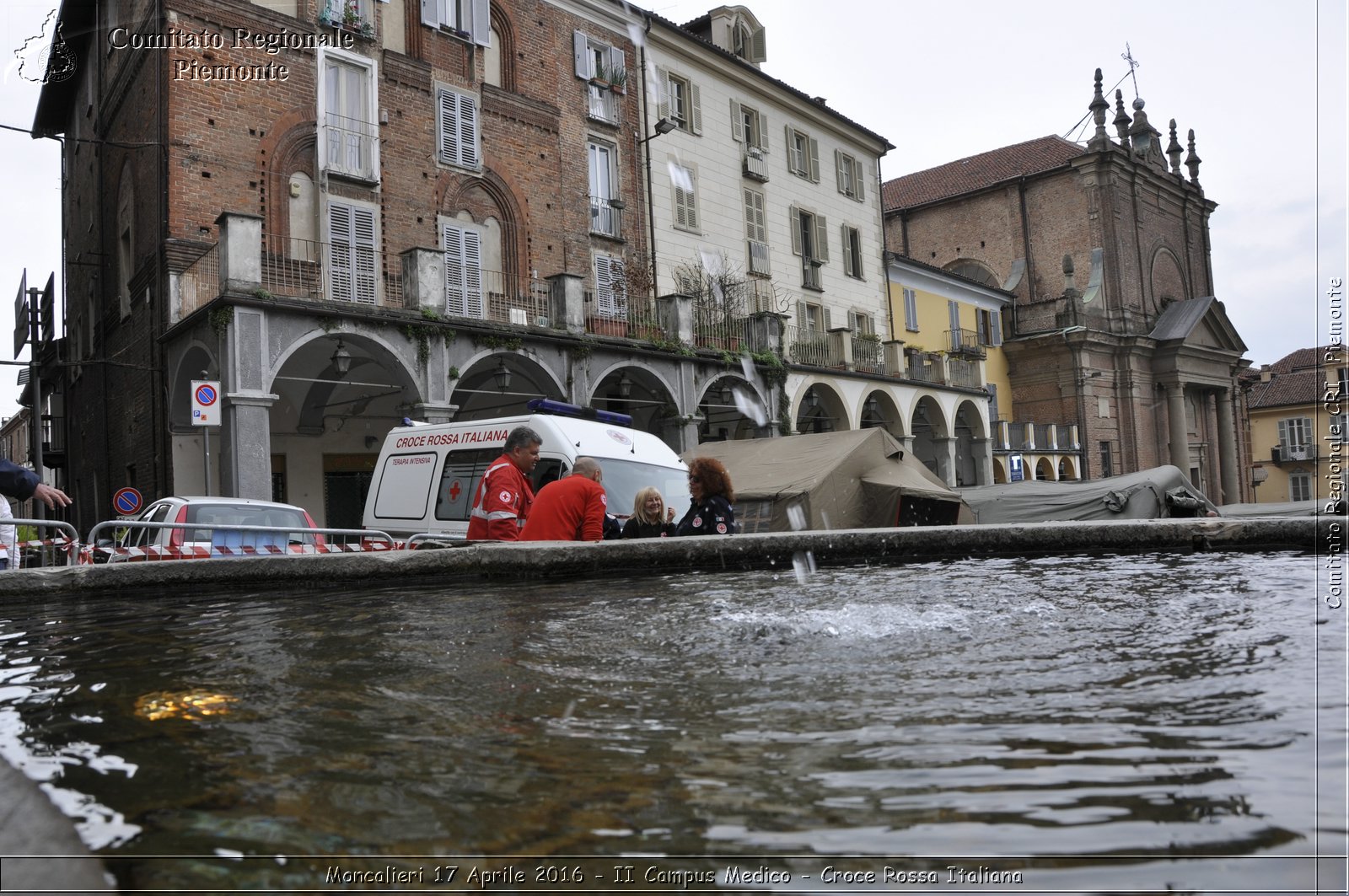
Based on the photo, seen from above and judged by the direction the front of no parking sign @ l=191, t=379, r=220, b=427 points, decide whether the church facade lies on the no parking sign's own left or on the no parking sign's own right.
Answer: on the no parking sign's own left

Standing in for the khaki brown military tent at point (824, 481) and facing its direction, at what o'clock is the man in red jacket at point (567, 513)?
The man in red jacket is roughly at 2 o'clock from the khaki brown military tent.

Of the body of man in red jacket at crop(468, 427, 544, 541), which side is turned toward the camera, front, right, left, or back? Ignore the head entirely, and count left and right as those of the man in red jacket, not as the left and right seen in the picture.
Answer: right

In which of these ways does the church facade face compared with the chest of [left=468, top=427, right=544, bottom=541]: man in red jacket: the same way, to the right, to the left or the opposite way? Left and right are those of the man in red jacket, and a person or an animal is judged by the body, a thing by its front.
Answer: to the right

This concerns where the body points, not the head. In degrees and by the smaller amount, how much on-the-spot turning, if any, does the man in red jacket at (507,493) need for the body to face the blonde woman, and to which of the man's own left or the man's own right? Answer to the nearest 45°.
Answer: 0° — they already face them

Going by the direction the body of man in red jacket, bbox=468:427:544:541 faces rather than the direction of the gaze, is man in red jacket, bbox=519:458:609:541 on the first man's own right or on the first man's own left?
on the first man's own right

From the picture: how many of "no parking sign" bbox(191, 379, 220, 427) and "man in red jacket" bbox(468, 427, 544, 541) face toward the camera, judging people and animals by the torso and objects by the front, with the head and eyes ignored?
1
